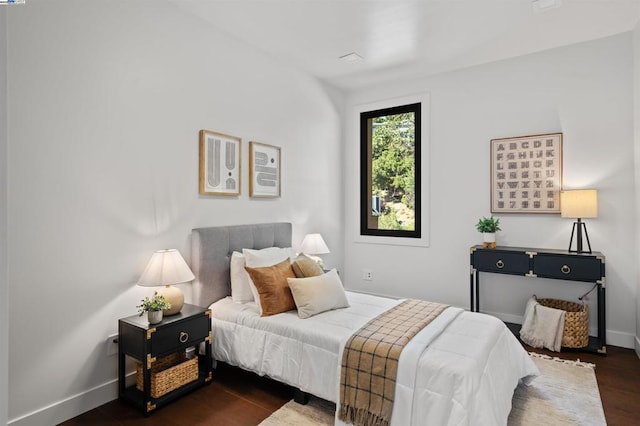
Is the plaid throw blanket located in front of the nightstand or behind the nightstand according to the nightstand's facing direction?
in front

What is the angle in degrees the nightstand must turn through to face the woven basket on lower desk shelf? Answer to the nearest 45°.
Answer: approximately 45° to its left

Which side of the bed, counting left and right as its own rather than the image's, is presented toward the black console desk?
left

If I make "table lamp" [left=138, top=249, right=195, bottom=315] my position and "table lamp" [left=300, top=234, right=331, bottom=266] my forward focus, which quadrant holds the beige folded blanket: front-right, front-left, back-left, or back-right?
front-right

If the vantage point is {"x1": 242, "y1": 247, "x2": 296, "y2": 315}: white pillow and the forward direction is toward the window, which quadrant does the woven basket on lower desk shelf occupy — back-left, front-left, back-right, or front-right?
front-right

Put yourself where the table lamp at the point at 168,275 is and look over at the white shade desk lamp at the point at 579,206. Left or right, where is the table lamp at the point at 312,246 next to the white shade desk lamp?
left

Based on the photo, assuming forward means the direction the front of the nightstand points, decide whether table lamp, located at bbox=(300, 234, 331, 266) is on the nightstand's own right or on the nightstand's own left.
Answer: on the nightstand's own left

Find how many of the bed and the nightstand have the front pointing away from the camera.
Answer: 0

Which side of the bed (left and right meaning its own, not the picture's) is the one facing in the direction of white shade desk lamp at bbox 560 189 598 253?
left

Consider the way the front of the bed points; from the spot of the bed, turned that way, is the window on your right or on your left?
on your left

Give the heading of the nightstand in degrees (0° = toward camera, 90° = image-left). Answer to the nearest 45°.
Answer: approximately 315°

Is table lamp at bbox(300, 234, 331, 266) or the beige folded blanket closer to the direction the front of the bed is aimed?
the beige folded blanket

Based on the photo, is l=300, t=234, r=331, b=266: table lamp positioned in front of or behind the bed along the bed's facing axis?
behind

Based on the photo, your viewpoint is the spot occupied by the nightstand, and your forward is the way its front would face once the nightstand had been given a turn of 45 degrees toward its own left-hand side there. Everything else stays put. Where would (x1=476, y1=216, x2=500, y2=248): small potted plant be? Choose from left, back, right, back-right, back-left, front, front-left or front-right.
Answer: front

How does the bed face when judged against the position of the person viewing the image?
facing the viewer and to the right of the viewer
